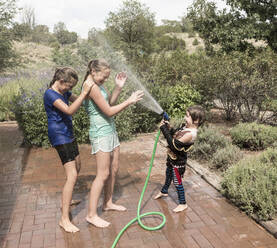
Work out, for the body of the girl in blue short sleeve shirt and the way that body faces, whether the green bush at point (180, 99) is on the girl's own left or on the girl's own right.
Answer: on the girl's own left

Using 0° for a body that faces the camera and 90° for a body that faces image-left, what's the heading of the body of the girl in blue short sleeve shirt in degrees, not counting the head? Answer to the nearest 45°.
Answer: approximately 270°

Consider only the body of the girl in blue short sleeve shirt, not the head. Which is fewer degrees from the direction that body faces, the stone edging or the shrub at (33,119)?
the stone edging

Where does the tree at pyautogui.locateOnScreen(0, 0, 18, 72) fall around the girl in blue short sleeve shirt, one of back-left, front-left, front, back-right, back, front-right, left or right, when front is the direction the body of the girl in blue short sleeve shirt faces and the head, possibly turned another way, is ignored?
left

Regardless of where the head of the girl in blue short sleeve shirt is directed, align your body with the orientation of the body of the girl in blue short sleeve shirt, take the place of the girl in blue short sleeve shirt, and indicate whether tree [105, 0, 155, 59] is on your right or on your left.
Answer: on your left

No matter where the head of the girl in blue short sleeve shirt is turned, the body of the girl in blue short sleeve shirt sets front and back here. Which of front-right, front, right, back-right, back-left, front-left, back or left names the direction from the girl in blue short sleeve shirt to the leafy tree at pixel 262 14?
front-left

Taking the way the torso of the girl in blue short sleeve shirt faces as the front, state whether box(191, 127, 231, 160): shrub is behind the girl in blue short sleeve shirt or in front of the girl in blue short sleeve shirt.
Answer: in front

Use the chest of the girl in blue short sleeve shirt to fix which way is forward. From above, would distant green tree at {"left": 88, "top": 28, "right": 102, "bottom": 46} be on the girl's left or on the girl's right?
on the girl's left

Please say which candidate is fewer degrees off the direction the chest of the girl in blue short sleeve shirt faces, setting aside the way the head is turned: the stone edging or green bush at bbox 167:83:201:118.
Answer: the stone edging

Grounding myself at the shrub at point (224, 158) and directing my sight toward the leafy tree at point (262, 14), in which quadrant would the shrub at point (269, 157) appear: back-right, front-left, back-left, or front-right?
back-right

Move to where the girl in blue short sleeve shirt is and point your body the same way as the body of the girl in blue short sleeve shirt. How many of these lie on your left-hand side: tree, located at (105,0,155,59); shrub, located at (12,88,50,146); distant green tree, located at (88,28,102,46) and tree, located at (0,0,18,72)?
4

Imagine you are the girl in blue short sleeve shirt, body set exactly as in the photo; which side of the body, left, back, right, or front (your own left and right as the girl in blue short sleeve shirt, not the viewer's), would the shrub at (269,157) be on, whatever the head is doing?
front

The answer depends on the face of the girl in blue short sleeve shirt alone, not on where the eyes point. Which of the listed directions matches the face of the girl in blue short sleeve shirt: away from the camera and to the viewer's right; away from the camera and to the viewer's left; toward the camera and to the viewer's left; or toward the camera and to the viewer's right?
toward the camera and to the viewer's right

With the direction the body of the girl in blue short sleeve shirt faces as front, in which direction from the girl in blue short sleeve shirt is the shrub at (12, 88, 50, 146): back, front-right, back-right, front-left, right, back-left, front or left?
left
